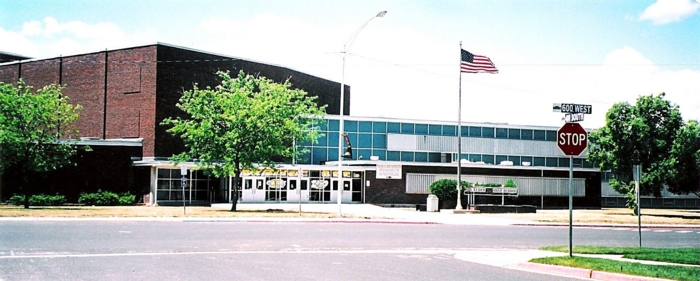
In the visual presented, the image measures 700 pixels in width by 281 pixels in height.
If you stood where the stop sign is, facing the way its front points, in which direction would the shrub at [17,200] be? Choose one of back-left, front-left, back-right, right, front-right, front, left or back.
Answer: back-right

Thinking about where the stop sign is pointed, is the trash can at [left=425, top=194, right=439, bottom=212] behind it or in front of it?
behind

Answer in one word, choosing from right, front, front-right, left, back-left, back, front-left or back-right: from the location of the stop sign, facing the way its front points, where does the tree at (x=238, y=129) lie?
back-right

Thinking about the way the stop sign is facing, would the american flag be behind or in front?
behind

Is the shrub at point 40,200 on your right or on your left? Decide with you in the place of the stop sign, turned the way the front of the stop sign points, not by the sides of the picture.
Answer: on your right

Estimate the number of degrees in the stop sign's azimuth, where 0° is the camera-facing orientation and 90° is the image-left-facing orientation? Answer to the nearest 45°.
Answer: approximately 0°

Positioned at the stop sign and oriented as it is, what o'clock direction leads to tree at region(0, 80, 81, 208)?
The tree is roughly at 4 o'clock from the stop sign.
